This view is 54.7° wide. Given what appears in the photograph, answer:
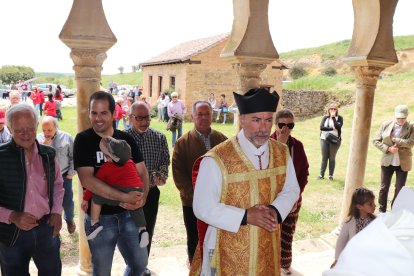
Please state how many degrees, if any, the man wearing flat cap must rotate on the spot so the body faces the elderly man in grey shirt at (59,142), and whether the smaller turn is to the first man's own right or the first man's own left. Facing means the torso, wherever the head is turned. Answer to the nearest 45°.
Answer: approximately 45° to the first man's own right

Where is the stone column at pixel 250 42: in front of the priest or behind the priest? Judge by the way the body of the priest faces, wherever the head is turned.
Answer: behind

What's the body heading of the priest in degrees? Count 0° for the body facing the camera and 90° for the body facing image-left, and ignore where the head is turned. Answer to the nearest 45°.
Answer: approximately 315°

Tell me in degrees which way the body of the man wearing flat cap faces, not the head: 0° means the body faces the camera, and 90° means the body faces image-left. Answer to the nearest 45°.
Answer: approximately 0°

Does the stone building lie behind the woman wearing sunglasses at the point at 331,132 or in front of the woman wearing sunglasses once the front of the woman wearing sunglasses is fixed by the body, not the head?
behind

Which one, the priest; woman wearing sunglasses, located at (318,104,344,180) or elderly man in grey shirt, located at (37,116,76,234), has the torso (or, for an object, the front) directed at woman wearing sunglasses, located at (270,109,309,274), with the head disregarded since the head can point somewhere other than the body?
woman wearing sunglasses, located at (318,104,344,180)

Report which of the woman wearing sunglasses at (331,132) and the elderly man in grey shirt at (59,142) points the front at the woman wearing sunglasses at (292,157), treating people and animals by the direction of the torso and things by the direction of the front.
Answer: the woman wearing sunglasses at (331,132)

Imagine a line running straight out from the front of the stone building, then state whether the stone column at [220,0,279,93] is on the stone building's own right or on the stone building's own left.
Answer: on the stone building's own left

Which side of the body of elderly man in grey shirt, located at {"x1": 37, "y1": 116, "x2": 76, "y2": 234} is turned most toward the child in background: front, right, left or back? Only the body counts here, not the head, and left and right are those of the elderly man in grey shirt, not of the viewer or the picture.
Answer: left

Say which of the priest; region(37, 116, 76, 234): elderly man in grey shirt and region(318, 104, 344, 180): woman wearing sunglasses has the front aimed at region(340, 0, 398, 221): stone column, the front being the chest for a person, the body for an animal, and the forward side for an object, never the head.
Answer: the woman wearing sunglasses
